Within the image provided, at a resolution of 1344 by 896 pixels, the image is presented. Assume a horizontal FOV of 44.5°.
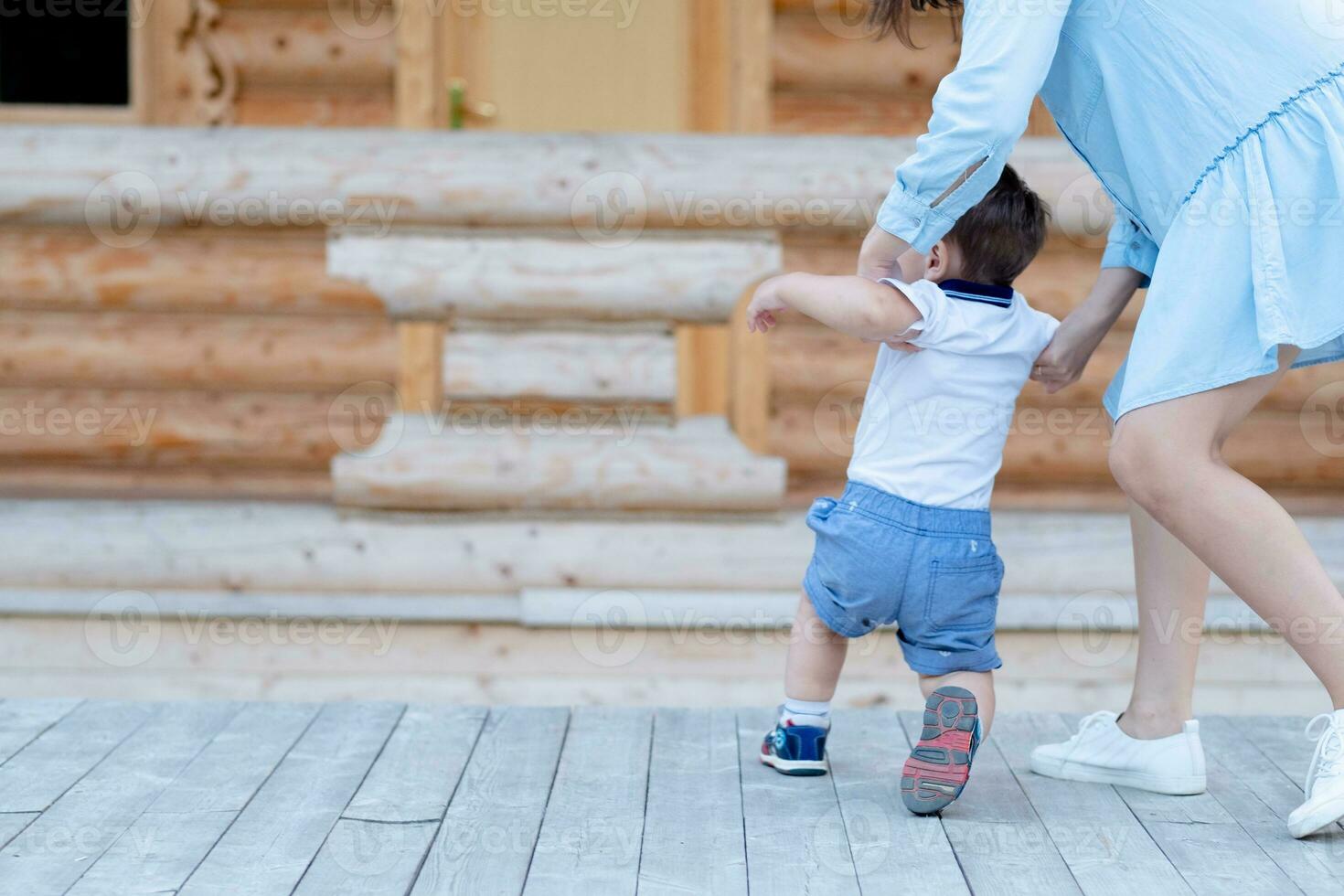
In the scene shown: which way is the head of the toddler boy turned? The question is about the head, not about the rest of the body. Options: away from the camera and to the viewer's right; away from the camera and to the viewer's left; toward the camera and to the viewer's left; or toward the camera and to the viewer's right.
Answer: away from the camera and to the viewer's left

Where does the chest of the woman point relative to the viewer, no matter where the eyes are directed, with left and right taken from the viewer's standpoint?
facing to the left of the viewer

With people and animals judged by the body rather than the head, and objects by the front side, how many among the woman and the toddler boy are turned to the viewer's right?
0

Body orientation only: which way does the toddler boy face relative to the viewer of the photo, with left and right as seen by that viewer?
facing away from the viewer and to the left of the viewer
